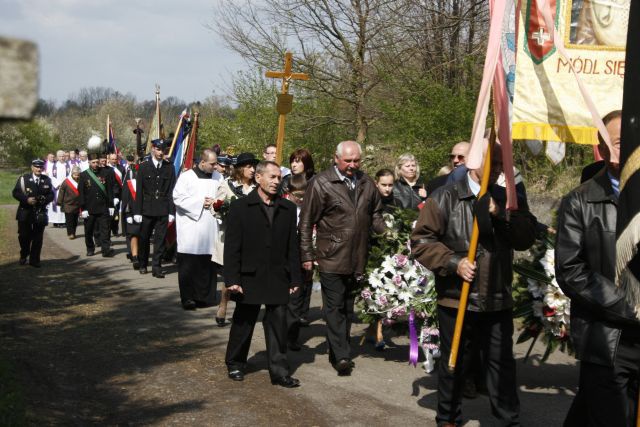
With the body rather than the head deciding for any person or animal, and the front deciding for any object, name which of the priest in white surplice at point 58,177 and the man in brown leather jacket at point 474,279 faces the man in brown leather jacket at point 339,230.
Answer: the priest in white surplice

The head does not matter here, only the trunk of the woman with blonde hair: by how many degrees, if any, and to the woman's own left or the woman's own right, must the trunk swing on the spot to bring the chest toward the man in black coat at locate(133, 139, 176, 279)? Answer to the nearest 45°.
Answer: approximately 180°

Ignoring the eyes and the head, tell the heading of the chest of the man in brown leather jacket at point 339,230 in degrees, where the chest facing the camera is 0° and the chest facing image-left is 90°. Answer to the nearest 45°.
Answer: approximately 315°

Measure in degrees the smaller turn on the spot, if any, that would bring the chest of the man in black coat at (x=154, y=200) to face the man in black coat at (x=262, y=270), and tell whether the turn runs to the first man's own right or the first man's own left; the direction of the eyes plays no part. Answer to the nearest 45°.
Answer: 0° — they already face them

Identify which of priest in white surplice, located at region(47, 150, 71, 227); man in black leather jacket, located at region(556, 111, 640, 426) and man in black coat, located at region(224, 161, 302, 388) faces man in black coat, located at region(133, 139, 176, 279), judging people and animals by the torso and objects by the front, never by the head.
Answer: the priest in white surplice

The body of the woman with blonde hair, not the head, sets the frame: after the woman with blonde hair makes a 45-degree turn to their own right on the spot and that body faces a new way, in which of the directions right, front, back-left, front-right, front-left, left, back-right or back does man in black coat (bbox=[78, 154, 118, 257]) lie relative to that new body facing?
back-right

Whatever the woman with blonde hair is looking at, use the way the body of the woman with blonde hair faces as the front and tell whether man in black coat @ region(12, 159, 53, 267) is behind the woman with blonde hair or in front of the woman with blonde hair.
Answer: behind

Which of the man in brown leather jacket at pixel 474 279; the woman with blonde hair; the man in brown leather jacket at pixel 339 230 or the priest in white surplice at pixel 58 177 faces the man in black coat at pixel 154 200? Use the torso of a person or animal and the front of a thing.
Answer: the priest in white surplice

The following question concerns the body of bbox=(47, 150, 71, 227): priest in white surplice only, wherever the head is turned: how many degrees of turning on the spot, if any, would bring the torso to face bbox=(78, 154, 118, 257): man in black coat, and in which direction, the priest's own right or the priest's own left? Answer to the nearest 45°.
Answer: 0° — they already face them
